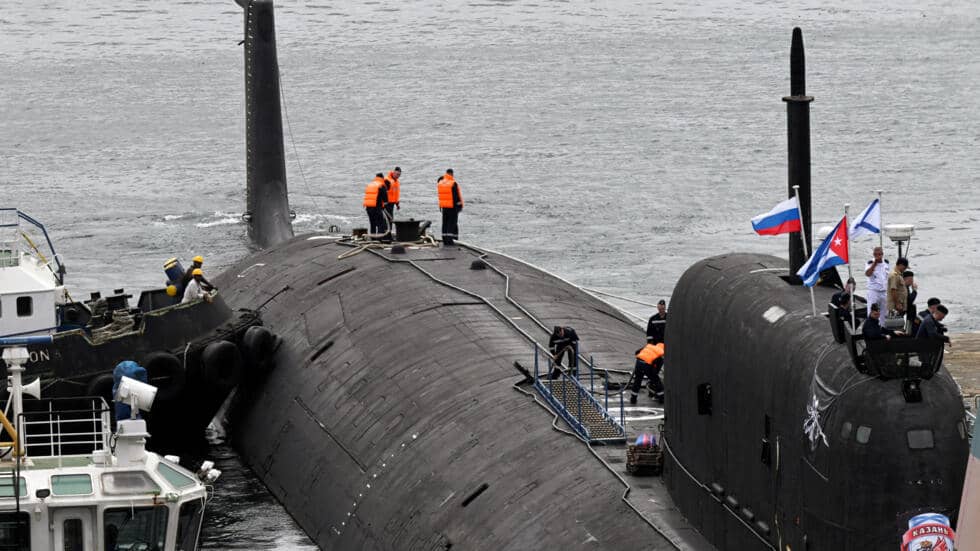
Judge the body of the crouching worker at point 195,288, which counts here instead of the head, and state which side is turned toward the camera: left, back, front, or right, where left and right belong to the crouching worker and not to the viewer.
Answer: right

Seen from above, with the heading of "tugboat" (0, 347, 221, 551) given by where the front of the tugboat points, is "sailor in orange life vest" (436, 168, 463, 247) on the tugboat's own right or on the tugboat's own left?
on the tugboat's own left

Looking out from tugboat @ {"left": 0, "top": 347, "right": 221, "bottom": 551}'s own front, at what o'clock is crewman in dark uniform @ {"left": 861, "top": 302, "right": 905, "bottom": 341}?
The crewman in dark uniform is roughly at 1 o'clock from the tugboat.

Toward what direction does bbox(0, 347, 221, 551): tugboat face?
to the viewer's right

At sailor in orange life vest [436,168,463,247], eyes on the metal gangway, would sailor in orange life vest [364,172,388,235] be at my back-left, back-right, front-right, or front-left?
back-right

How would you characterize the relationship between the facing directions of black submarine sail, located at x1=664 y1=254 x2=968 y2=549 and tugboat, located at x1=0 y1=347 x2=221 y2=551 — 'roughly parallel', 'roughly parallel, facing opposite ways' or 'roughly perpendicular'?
roughly perpendicular

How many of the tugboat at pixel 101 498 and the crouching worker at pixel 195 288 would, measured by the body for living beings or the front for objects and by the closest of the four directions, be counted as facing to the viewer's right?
2
